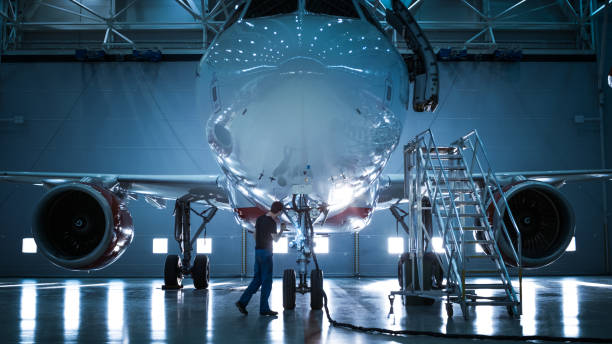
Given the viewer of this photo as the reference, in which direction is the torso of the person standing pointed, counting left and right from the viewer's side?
facing to the right of the viewer

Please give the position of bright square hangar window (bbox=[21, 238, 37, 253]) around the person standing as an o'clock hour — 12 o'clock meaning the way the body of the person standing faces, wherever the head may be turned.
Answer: The bright square hangar window is roughly at 8 o'clock from the person standing.

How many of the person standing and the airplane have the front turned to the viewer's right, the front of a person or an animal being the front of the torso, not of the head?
1

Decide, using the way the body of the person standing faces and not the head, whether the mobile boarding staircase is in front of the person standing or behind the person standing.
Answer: in front
